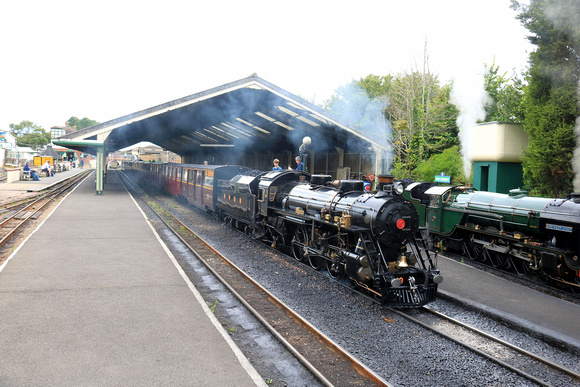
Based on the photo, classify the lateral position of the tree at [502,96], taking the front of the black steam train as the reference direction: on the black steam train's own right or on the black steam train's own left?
on the black steam train's own left

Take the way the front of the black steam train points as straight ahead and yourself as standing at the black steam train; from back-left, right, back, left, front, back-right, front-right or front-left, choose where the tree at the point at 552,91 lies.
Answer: left

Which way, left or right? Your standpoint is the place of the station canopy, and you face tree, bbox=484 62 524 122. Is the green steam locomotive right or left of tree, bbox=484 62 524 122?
right

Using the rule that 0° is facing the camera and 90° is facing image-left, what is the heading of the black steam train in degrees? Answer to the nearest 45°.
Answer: approximately 315°
